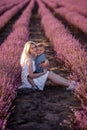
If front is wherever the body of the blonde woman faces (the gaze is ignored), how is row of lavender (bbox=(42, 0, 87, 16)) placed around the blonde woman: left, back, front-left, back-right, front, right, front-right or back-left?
left

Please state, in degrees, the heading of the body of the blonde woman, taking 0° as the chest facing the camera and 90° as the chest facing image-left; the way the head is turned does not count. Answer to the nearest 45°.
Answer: approximately 270°

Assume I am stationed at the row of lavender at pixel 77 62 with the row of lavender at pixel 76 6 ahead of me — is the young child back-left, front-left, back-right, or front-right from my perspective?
back-left
